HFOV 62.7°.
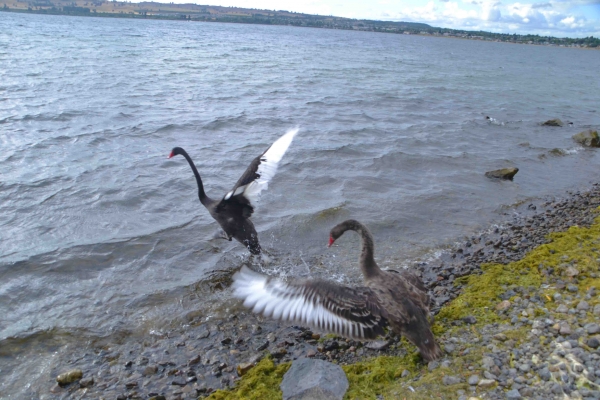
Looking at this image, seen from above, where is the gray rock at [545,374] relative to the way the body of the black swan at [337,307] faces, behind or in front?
behind

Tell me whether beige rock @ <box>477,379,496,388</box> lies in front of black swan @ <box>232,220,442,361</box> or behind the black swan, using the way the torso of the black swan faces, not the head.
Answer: behind

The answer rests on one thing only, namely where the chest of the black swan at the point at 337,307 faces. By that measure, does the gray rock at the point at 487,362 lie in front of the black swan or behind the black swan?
behind

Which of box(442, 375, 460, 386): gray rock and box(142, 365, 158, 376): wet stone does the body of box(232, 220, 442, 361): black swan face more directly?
the wet stone

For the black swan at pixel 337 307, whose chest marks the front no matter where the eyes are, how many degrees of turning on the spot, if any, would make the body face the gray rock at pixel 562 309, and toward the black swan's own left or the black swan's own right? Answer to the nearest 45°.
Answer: approximately 135° to the black swan's own right

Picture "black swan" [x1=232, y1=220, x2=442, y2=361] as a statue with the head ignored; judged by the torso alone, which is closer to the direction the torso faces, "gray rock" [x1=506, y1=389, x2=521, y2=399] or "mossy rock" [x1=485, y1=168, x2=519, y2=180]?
the mossy rock

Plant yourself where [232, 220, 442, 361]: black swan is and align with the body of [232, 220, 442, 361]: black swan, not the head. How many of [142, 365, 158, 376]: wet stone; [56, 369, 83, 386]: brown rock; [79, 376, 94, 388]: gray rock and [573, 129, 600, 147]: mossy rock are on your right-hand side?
1

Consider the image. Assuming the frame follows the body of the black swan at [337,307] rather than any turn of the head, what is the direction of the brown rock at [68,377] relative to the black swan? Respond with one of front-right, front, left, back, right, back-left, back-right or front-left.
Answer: front-left

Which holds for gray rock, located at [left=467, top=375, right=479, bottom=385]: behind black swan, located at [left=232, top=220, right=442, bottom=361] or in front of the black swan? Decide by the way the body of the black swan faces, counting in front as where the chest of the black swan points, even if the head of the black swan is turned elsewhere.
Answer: behind

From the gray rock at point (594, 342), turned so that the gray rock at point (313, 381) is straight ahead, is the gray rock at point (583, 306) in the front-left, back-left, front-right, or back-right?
back-right

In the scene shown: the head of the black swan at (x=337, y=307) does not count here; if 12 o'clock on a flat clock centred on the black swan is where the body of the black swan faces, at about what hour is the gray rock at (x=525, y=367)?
The gray rock is roughly at 5 o'clock from the black swan.

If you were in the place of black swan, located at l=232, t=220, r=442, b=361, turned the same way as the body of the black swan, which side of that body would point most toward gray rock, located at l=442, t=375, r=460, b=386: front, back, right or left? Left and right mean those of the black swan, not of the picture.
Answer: back

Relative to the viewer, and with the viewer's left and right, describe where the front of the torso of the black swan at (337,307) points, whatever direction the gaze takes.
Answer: facing away from the viewer and to the left of the viewer

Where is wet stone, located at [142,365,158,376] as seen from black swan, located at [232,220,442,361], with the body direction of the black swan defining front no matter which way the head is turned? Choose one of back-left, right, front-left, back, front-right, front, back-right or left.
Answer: front-left

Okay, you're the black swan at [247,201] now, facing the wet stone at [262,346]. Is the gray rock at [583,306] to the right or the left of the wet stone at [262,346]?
left

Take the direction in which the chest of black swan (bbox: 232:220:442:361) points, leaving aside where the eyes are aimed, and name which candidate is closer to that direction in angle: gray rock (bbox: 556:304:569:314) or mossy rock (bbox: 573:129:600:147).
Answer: the mossy rock
